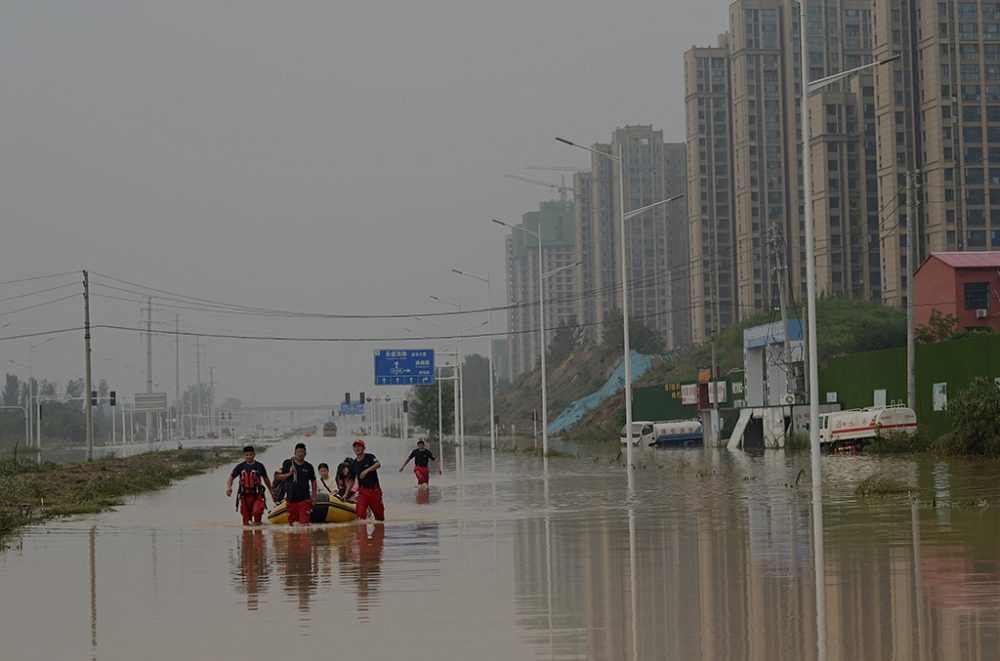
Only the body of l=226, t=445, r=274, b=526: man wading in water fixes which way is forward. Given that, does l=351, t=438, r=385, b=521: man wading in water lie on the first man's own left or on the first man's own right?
on the first man's own left

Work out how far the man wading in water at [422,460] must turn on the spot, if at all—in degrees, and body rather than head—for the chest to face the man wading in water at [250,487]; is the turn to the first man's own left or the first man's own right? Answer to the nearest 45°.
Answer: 0° — they already face them

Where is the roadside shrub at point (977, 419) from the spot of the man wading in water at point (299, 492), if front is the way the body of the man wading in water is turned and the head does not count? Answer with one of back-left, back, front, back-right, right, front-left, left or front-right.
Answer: back-left

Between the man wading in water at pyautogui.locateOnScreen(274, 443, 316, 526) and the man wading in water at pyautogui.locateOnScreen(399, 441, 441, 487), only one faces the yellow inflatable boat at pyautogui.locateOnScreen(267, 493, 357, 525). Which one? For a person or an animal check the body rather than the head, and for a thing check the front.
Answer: the man wading in water at pyautogui.locateOnScreen(399, 441, 441, 487)

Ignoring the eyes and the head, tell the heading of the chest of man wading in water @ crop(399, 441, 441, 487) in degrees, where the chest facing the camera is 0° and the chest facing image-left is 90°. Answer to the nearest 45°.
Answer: approximately 0°

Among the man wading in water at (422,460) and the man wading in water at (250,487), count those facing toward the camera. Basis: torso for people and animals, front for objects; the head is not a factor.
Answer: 2

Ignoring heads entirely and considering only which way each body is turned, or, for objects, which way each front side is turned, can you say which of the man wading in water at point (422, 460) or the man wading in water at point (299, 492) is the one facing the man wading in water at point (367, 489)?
the man wading in water at point (422, 460)

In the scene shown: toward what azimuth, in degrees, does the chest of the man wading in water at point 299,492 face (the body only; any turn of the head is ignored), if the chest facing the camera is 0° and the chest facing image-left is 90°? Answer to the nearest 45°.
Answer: approximately 0°
